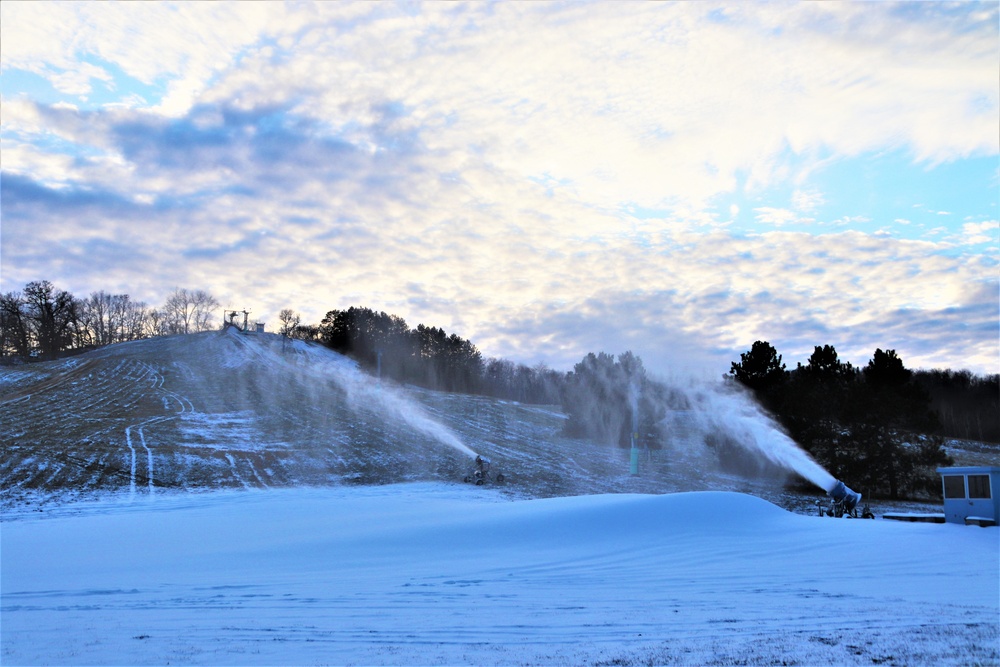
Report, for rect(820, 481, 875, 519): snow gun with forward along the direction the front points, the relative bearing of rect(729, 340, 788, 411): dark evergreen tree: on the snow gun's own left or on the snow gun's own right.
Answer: on the snow gun's own right

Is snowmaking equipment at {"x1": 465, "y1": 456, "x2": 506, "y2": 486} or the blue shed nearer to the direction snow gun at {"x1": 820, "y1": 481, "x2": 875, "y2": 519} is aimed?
the snowmaking equipment

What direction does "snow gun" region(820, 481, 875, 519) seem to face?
to the viewer's left

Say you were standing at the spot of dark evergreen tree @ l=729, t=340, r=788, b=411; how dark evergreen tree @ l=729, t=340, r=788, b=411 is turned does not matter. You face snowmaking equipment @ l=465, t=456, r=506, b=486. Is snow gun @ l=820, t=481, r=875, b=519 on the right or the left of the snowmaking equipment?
left

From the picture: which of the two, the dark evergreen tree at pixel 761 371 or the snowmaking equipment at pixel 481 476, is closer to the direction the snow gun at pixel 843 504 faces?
the snowmaking equipment

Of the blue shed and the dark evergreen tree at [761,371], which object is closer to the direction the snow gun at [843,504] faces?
the dark evergreen tree
